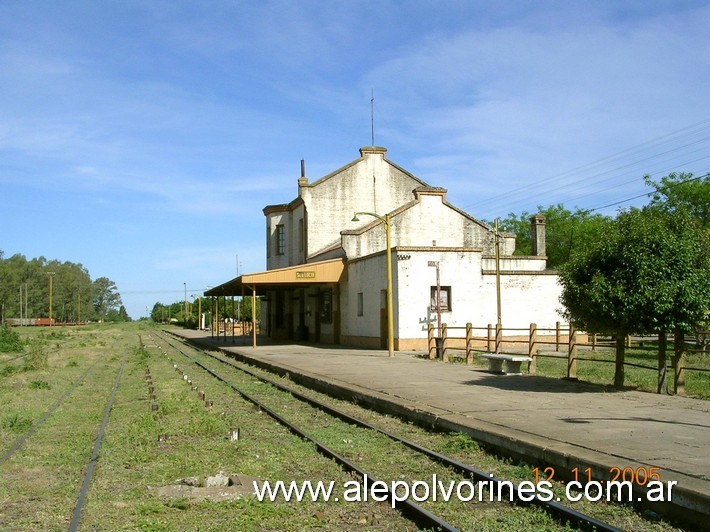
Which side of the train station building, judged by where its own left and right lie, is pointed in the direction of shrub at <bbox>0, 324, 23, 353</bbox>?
front

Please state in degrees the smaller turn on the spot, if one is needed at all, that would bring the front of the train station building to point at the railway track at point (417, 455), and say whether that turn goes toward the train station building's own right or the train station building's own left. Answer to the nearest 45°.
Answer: approximately 90° to the train station building's own left

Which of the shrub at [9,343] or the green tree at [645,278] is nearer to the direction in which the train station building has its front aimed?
the shrub

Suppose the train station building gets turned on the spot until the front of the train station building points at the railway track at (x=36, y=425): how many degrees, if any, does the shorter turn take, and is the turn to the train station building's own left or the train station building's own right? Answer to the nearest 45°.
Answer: approximately 90° to the train station building's own left

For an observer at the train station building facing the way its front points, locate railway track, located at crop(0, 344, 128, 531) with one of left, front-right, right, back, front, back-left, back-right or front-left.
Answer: left

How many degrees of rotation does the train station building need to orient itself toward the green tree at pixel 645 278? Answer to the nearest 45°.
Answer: approximately 90° to its left

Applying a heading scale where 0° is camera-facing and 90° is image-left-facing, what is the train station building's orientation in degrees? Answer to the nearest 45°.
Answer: approximately 90°

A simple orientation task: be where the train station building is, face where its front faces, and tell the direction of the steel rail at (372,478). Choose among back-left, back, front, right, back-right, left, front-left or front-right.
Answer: left

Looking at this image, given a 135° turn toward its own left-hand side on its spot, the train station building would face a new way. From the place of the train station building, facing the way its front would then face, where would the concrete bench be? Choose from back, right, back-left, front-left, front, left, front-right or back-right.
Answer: front-right
